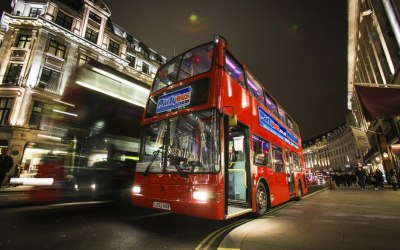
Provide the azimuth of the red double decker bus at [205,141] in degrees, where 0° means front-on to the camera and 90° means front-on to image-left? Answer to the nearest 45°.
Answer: approximately 45°
